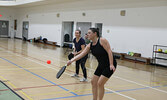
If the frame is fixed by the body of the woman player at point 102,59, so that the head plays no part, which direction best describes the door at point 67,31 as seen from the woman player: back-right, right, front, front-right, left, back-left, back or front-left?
back-right

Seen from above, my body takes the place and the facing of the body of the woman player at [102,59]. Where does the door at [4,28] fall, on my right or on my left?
on my right

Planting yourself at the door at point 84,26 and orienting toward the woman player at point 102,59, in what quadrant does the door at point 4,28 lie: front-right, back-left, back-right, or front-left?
back-right

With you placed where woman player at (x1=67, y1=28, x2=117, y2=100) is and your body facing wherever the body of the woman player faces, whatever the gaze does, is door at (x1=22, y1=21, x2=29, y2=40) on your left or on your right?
on your right

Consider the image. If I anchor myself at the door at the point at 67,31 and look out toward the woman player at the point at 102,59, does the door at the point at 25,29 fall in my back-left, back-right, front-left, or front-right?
back-right

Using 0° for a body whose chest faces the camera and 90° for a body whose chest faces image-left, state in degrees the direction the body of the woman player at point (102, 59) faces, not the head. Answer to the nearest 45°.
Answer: approximately 45°

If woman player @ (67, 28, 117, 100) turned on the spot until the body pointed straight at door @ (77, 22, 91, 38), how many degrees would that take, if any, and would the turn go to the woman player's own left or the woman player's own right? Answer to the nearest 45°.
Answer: approximately 135° to the woman player's own right

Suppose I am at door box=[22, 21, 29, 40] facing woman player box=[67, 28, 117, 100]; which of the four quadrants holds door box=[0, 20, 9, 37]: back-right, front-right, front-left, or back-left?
back-right
